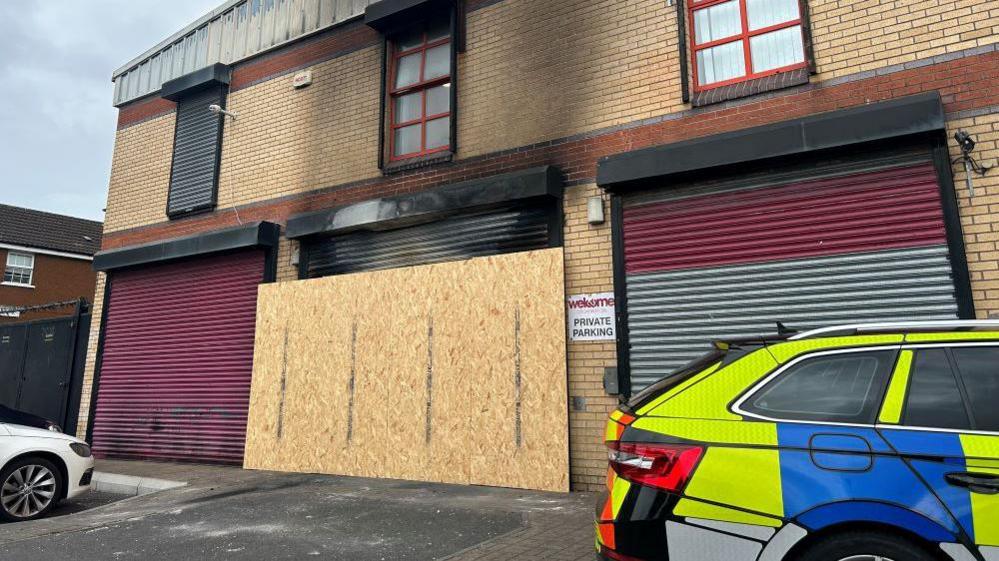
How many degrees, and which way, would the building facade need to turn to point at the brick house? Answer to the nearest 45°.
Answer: approximately 90° to its right

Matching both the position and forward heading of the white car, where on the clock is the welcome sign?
The welcome sign is roughly at 1 o'clock from the white car.

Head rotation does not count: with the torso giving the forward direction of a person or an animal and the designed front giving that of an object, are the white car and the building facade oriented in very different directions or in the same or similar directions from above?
very different directions

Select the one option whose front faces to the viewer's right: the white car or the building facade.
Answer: the white car

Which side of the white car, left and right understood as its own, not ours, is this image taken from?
right

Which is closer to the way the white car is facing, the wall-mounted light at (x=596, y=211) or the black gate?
the wall-mounted light

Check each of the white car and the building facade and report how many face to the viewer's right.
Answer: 1

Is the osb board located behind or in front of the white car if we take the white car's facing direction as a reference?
in front

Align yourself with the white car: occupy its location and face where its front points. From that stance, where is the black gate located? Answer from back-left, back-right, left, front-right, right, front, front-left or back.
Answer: left

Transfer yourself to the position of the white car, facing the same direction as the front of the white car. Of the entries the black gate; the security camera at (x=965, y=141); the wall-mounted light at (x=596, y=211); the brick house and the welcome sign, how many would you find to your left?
2

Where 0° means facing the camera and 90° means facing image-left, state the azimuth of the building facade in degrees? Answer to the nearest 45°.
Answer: approximately 45°
